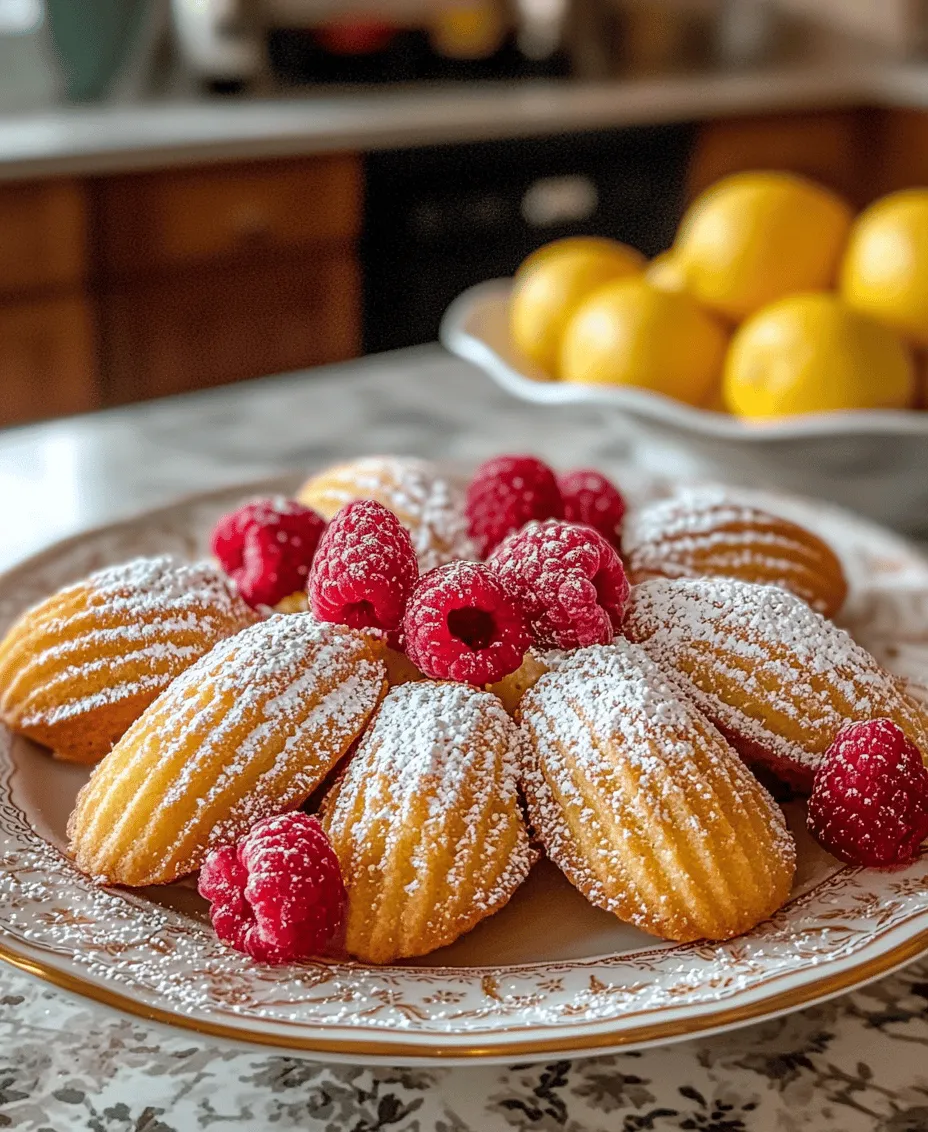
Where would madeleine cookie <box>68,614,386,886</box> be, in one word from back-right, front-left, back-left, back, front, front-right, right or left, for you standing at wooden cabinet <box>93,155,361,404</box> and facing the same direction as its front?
front-right

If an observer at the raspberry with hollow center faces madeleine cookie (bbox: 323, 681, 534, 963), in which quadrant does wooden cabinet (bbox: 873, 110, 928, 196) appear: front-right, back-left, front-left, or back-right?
back-left

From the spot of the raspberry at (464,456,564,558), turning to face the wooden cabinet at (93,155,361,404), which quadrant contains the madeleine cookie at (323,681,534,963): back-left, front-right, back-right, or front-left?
back-left

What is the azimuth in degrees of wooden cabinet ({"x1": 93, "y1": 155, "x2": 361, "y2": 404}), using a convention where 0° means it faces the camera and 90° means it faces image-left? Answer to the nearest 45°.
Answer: approximately 315°

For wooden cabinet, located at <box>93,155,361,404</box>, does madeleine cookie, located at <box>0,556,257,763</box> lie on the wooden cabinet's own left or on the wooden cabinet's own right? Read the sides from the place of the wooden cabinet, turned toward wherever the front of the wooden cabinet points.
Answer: on the wooden cabinet's own right

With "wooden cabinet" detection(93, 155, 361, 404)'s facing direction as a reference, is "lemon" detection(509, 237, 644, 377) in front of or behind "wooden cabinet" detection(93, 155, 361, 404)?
in front

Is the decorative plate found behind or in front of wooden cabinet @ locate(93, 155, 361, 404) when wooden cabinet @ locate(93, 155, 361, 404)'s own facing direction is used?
in front

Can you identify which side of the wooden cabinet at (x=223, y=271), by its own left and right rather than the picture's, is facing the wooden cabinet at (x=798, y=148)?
left
